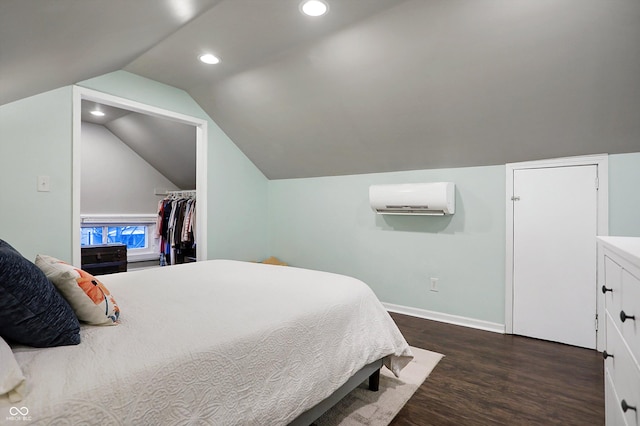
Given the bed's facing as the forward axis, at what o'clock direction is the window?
The window is roughly at 10 o'clock from the bed.

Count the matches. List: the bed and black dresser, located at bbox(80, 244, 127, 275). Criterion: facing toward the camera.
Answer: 1

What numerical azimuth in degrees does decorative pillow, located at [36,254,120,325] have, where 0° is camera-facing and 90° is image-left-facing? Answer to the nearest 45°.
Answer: approximately 270°

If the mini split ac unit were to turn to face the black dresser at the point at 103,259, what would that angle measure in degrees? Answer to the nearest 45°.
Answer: approximately 45° to its right

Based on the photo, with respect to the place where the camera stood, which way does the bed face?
facing away from the viewer and to the right of the viewer

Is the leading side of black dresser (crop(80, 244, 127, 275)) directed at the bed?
yes

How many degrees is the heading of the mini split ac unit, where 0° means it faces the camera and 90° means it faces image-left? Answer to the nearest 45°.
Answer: approximately 45°

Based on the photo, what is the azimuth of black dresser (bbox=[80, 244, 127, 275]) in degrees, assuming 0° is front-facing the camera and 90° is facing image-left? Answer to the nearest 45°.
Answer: approximately 0°
